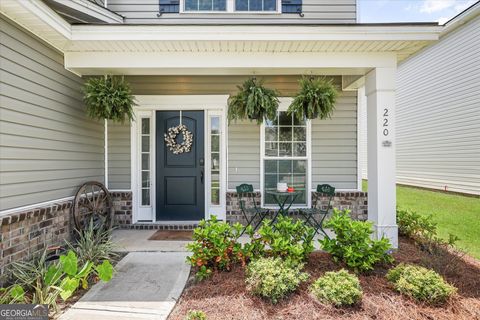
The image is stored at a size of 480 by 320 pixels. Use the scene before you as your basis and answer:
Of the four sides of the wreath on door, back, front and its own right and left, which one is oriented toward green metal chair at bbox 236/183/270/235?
left

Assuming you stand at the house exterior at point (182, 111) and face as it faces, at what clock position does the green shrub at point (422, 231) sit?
The green shrub is roughly at 9 o'clock from the house exterior.

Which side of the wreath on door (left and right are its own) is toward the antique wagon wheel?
right

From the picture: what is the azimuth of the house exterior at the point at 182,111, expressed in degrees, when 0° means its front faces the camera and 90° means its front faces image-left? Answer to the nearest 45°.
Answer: approximately 0°

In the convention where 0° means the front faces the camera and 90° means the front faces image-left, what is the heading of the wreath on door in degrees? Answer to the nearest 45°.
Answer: approximately 0°

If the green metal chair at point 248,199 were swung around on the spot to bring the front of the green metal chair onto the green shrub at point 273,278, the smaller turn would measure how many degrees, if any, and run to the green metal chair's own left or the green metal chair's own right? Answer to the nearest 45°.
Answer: approximately 45° to the green metal chair's own right

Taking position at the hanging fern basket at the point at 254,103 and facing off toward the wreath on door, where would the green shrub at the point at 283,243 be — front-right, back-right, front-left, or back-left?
back-left

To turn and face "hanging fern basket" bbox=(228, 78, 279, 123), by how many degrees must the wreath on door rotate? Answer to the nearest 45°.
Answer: approximately 45° to its left
